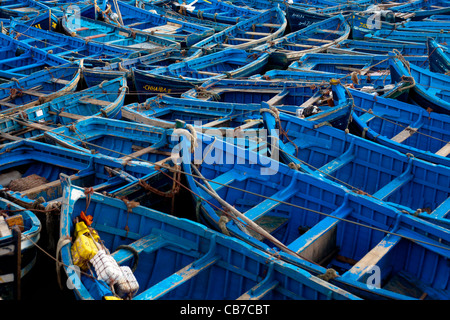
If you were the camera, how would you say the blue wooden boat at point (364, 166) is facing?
facing away from the viewer and to the left of the viewer

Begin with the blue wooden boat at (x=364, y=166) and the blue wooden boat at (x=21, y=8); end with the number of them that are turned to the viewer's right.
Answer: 1

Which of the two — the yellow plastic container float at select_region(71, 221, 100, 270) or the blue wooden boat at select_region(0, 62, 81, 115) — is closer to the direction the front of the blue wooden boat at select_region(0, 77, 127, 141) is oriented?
the blue wooden boat

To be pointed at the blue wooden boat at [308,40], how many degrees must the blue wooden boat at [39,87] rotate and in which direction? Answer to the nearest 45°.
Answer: approximately 45° to its right

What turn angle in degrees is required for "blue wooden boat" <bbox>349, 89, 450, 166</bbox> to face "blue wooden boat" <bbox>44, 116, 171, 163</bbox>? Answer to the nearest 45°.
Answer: approximately 45° to its left

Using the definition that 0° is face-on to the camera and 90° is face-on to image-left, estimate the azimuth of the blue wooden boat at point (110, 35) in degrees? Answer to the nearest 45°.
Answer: approximately 135°

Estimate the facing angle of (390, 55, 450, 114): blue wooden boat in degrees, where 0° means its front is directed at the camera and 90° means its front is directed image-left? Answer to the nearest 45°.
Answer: approximately 135°
